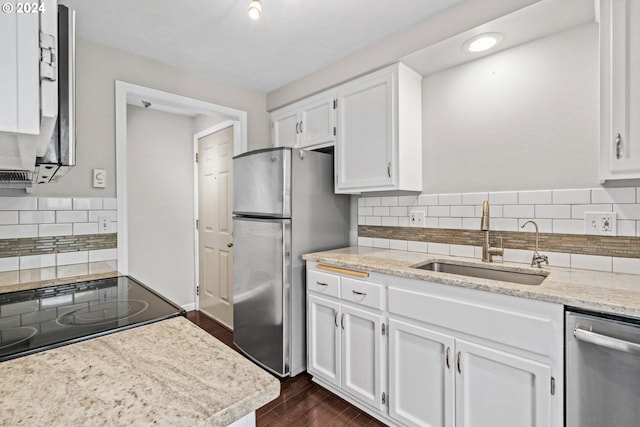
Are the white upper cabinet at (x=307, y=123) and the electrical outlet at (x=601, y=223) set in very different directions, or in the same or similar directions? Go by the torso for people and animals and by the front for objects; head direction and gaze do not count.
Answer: same or similar directions

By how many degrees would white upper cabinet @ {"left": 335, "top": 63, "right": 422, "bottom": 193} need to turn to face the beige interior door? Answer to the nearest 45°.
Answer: approximately 90° to its right

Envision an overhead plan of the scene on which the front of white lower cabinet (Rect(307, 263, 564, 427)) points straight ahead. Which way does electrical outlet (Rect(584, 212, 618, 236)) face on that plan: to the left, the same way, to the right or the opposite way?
the same way

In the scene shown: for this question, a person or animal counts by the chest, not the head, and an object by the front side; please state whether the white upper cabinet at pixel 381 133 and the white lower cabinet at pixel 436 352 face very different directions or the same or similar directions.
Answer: same or similar directions

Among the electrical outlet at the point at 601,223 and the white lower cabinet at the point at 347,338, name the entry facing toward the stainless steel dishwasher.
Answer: the electrical outlet

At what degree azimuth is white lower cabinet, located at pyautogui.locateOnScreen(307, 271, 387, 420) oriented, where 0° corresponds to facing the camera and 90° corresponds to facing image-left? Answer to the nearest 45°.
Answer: approximately 45°

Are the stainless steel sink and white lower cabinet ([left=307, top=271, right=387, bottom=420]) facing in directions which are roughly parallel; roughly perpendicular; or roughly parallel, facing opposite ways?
roughly parallel

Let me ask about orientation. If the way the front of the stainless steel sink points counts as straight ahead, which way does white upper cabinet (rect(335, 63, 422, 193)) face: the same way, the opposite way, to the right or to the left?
the same way

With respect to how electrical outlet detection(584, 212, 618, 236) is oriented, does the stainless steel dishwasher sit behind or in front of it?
in front

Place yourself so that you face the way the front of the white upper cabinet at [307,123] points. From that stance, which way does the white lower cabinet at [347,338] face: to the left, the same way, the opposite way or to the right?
the same way

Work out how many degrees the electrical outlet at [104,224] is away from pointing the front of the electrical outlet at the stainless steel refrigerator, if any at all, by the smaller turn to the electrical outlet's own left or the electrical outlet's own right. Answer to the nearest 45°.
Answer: approximately 45° to the electrical outlet's own left

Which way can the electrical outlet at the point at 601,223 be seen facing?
toward the camera

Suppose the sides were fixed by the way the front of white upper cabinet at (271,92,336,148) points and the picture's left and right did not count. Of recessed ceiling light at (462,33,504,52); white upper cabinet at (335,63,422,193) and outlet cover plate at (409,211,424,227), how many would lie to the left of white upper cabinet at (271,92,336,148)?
3

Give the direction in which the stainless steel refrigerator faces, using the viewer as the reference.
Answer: facing the viewer and to the left of the viewer

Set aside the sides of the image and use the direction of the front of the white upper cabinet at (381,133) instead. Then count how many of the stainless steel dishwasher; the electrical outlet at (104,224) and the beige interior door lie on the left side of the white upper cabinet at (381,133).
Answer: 1

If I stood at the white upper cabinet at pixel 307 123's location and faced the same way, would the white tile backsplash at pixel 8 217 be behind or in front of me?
in front
